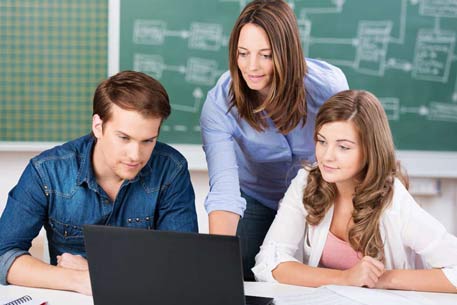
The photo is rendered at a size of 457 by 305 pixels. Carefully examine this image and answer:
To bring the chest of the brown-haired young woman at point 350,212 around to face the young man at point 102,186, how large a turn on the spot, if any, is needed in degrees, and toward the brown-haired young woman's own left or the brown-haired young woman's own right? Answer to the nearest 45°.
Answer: approximately 45° to the brown-haired young woman's own right

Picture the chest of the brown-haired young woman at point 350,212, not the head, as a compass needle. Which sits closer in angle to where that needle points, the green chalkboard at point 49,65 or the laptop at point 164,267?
the laptop

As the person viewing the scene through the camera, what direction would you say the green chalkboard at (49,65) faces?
facing the viewer

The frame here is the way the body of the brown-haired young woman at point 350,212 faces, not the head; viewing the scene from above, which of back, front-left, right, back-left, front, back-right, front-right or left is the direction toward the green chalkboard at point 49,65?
right

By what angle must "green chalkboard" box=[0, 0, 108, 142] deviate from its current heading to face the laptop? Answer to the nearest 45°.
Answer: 0° — it already faces it

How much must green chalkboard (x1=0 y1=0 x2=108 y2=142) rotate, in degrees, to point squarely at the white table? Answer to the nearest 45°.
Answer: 0° — it already faces it

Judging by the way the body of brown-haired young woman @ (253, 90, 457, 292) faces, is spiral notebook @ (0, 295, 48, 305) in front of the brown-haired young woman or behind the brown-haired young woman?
in front

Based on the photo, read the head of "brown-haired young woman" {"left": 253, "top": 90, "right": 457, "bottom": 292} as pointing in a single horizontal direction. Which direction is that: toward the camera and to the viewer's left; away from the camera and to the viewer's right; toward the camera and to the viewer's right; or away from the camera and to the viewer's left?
toward the camera and to the viewer's left

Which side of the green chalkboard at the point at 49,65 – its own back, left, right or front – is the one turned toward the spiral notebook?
front

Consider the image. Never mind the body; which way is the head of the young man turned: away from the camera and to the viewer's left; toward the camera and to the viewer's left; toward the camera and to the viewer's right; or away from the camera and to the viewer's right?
toward the camera and to the viewer's right

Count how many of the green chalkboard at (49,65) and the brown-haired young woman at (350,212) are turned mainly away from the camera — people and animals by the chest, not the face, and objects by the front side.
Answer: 0

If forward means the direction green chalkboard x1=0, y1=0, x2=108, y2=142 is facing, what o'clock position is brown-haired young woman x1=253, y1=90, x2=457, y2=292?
The brown-haired young woman is roughly at 11 o'clock from the green chalkboard.

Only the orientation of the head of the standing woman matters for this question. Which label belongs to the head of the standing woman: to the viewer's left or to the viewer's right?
to the viewer's left

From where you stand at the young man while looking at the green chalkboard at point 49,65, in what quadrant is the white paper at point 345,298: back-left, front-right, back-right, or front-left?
back-right
